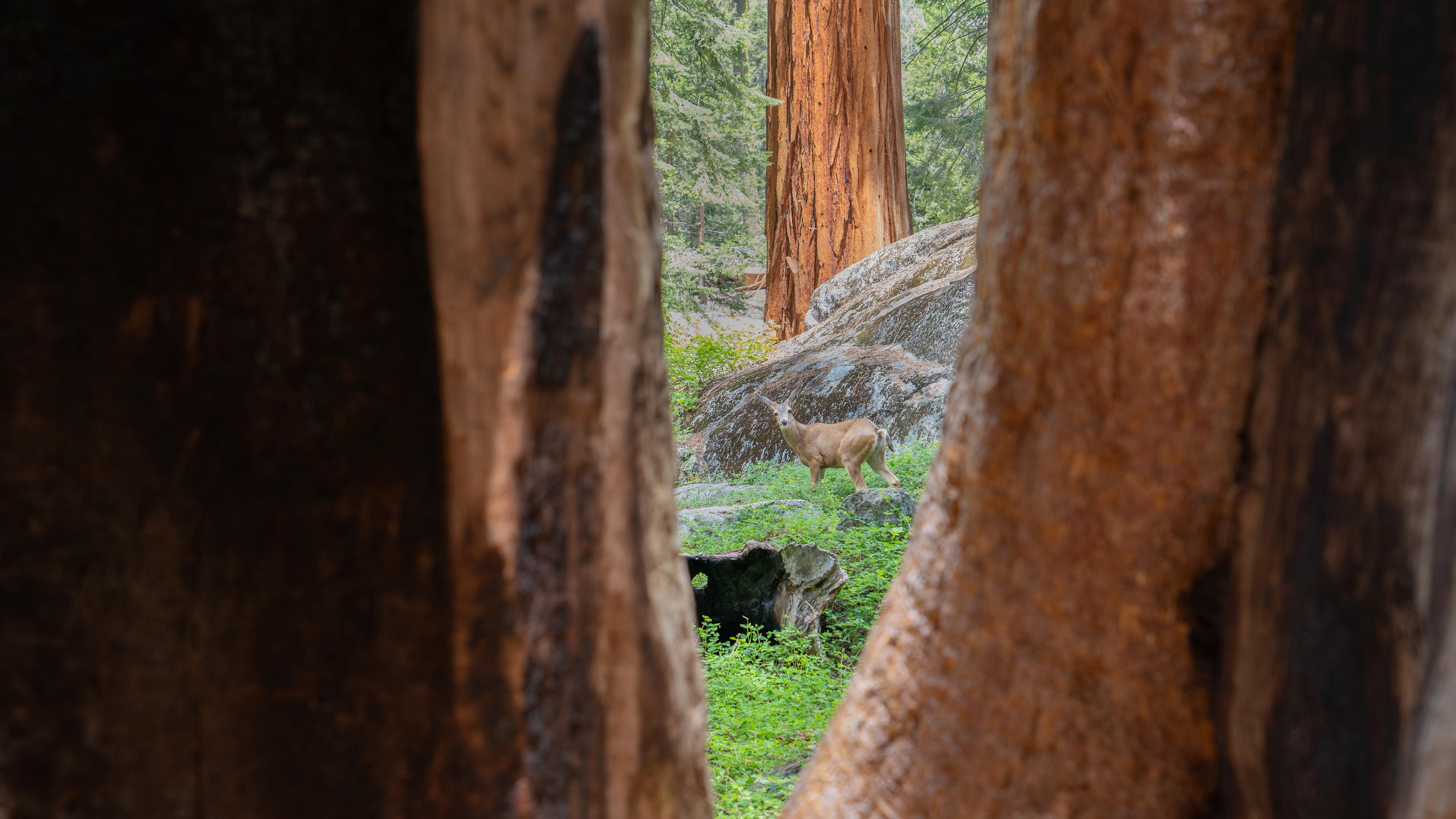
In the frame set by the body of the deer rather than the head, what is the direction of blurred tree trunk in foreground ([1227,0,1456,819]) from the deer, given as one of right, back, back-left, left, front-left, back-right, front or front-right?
left

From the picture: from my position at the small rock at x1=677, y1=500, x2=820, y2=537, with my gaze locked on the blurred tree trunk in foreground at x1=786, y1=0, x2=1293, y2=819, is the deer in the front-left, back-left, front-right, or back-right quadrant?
back-left

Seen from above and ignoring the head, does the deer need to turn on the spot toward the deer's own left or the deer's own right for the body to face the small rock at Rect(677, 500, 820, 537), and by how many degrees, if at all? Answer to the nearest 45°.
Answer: approximately 45° to the deer's own left

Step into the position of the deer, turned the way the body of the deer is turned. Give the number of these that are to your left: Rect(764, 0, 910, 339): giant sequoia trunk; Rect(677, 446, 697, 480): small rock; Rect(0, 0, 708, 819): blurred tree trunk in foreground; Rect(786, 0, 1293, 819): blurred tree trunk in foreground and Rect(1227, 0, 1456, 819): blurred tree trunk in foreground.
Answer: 3

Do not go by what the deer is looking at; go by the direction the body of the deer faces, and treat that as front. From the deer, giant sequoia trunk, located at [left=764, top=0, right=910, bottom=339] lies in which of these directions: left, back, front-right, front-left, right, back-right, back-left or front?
right

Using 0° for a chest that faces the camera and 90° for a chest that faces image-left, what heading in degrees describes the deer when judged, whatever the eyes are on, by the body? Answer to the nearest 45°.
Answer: approximately 90°

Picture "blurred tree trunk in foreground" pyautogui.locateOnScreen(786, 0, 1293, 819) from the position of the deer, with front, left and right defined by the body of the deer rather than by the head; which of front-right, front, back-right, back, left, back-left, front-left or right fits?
left

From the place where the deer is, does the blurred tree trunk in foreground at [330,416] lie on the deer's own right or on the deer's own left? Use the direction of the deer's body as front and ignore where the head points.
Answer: on the deer's own left

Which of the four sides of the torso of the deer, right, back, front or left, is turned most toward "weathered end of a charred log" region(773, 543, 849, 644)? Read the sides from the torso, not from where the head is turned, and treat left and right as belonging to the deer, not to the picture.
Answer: left

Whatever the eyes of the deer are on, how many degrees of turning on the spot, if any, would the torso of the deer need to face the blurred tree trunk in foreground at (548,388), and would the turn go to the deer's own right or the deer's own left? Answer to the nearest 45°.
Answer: approximately 90° to the deer's own left
